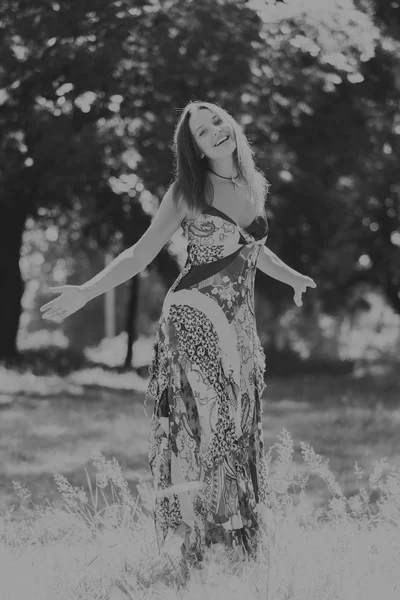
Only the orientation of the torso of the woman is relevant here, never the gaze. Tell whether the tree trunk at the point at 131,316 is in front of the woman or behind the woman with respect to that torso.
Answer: behind

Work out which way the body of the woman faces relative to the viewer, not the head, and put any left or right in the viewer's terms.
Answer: facing the viewer and to the right of the viewer
